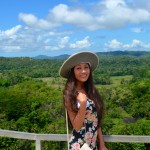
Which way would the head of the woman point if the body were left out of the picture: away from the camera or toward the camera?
toward the camera

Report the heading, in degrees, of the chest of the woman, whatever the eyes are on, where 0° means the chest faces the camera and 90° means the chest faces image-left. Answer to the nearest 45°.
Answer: approximately 315°
